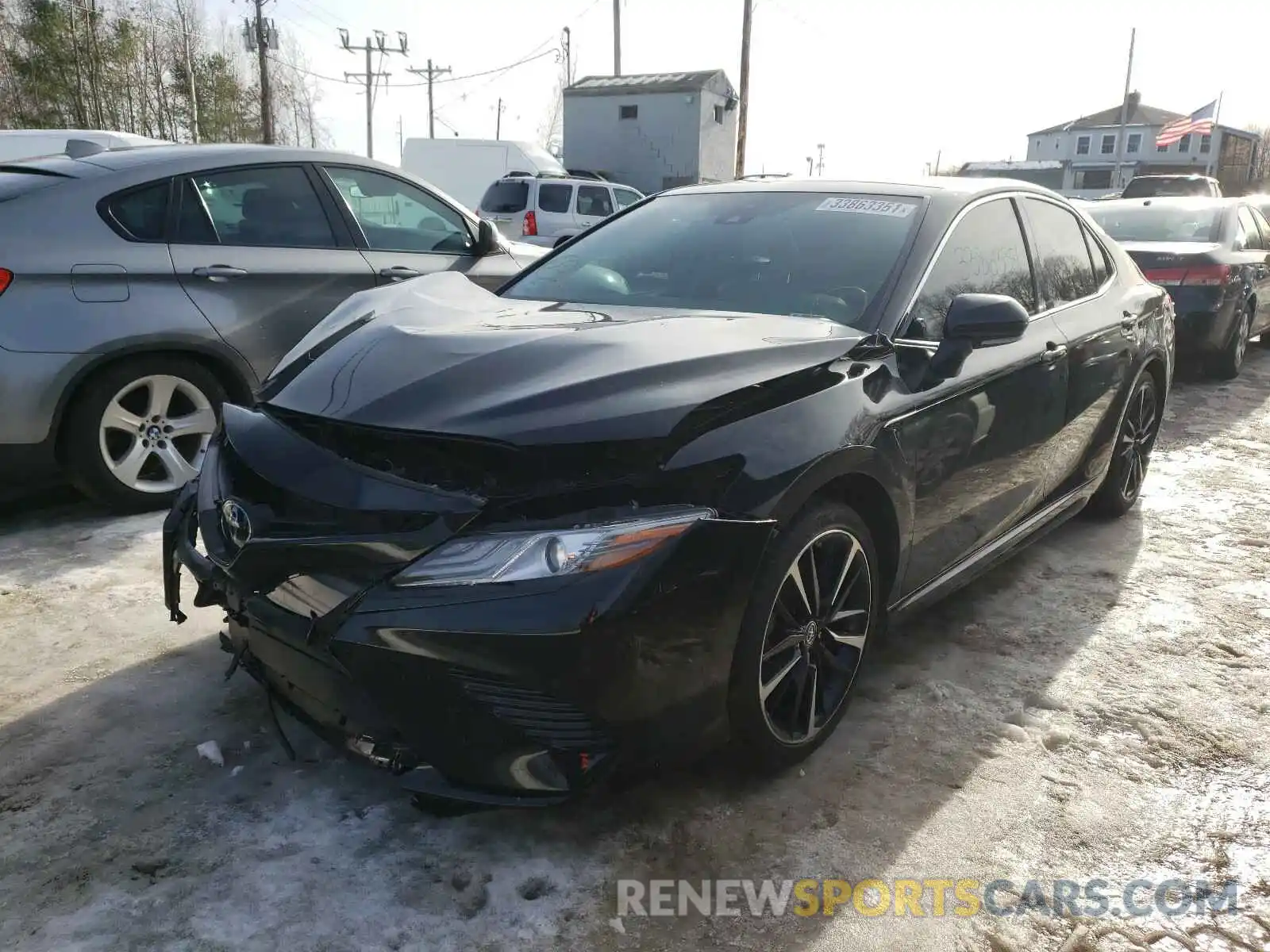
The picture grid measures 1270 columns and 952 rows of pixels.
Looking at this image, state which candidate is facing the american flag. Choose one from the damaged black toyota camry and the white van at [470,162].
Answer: the white van

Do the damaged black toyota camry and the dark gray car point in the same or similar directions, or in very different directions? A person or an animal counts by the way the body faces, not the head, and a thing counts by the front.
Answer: very different directions

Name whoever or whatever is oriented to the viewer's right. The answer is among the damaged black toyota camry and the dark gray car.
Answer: the dark gray car

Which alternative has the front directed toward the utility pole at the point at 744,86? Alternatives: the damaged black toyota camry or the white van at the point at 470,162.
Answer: the white van

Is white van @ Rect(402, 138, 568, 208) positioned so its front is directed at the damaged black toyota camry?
no

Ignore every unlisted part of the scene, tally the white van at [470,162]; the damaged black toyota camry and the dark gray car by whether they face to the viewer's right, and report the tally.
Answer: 2

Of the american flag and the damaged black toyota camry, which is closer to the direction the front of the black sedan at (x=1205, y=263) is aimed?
the american flag

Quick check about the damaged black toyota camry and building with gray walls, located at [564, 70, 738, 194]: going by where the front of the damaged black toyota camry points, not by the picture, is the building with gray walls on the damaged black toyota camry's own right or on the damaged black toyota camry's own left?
on the damaged black toyota camry's own right

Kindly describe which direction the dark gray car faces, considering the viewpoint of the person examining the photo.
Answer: facing to the right of the viewer

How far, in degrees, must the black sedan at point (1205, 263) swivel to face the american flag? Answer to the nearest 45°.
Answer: approximately 45° to its left

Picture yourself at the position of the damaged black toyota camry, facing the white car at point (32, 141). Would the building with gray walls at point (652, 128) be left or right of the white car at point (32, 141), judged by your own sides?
right

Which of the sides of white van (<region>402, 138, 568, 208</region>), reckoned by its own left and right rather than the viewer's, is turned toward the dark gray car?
right

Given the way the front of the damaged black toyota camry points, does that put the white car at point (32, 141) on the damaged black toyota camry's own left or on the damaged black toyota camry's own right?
on the damaged black toyota camry's own right

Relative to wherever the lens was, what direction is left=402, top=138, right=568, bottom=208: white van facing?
facing to the right of the viewer

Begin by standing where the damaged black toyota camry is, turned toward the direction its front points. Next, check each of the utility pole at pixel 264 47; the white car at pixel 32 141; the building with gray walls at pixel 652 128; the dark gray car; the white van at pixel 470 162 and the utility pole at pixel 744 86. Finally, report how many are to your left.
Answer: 0
